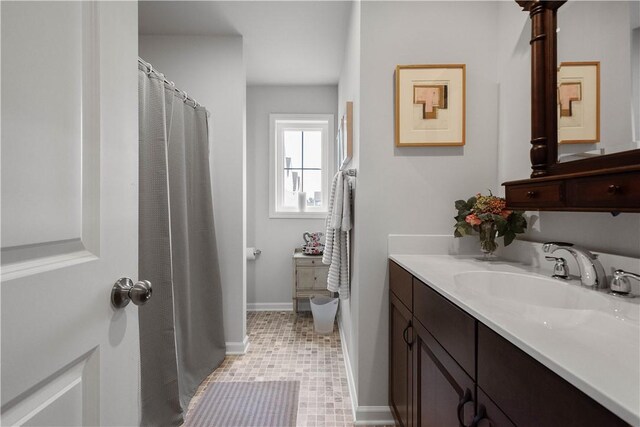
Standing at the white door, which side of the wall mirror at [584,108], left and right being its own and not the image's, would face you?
front

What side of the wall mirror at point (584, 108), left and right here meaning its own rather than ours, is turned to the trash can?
right

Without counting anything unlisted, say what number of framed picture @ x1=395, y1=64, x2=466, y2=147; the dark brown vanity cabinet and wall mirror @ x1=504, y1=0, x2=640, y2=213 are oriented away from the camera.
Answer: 0

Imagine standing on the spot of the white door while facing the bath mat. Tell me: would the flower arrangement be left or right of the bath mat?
right

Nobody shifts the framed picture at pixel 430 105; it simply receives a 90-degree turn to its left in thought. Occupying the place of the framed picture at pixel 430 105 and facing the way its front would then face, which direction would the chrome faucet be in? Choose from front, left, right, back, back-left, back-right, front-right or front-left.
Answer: front-right

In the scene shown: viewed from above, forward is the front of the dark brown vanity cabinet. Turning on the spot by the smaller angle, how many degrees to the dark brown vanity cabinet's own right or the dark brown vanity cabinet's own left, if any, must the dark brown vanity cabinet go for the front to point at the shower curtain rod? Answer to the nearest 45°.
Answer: approximately 45° to the dark brown vanity cabinet's own right

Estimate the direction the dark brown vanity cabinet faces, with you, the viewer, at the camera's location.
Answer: facing the viewer and to the left of the viewer

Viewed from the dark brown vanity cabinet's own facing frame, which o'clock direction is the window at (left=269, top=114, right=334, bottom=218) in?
The window is roughly at 3 o'clock from the dark brown vanity cabinet.

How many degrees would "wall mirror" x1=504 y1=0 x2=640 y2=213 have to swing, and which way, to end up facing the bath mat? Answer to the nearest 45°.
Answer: approximately 45° to its right

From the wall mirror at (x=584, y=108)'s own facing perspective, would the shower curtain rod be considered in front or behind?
in front

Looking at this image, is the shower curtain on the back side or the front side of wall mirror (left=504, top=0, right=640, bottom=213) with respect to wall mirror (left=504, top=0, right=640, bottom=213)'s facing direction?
on the front side

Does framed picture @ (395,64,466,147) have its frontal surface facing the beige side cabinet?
no

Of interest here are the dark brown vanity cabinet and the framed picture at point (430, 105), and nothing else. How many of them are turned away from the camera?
0

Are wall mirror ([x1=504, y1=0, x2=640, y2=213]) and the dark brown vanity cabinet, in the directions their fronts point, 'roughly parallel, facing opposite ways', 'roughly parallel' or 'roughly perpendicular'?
roughly parallel
